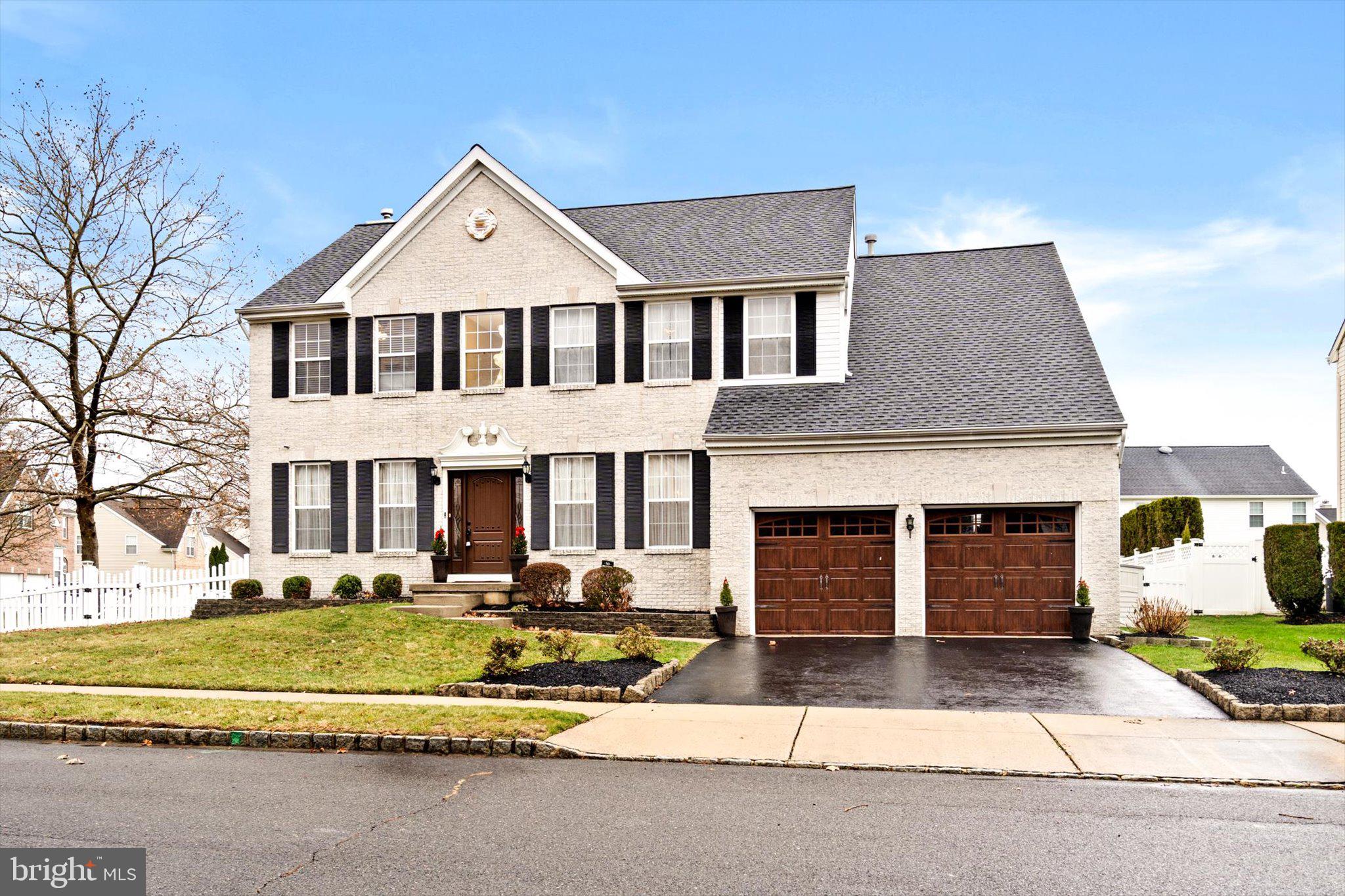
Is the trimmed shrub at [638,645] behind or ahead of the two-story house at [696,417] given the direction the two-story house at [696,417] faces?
ahead

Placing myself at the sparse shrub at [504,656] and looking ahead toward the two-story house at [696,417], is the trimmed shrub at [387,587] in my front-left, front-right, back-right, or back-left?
front-left

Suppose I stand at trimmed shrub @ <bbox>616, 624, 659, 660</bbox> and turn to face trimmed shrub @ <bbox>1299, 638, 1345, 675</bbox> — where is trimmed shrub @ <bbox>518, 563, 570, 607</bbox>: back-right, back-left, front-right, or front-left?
back-left

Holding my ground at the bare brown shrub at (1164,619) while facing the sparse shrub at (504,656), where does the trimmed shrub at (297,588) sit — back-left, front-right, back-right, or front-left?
front-right

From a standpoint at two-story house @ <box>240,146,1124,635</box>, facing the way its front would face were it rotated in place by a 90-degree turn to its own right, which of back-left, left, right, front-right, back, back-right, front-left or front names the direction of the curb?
left

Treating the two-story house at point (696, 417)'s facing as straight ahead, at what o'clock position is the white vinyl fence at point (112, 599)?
The white vinyl fence is roughly at 3 o'clock from the two-story house.

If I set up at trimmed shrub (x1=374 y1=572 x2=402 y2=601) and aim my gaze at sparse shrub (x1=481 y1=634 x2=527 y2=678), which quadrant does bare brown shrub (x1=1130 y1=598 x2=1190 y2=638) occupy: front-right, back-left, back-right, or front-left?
front-left

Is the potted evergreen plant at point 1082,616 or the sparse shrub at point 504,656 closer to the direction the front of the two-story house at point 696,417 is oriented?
the sparse shrub

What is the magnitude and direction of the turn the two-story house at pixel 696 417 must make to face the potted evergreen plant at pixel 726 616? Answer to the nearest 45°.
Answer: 0° — it already faces it

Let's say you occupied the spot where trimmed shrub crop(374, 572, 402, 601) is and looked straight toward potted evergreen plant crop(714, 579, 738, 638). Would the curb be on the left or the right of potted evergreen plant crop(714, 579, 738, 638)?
right

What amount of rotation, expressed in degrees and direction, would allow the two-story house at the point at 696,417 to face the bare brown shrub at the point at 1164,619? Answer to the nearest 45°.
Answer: approximately 45° to its left

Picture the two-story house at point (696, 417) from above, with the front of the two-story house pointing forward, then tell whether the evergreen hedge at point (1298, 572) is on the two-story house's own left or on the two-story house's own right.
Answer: on the two-story house's own left

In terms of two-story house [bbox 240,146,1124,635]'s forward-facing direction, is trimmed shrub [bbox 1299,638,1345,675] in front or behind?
in front

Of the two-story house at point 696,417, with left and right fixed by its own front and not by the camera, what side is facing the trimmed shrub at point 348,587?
right

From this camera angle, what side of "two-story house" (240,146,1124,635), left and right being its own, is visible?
front
